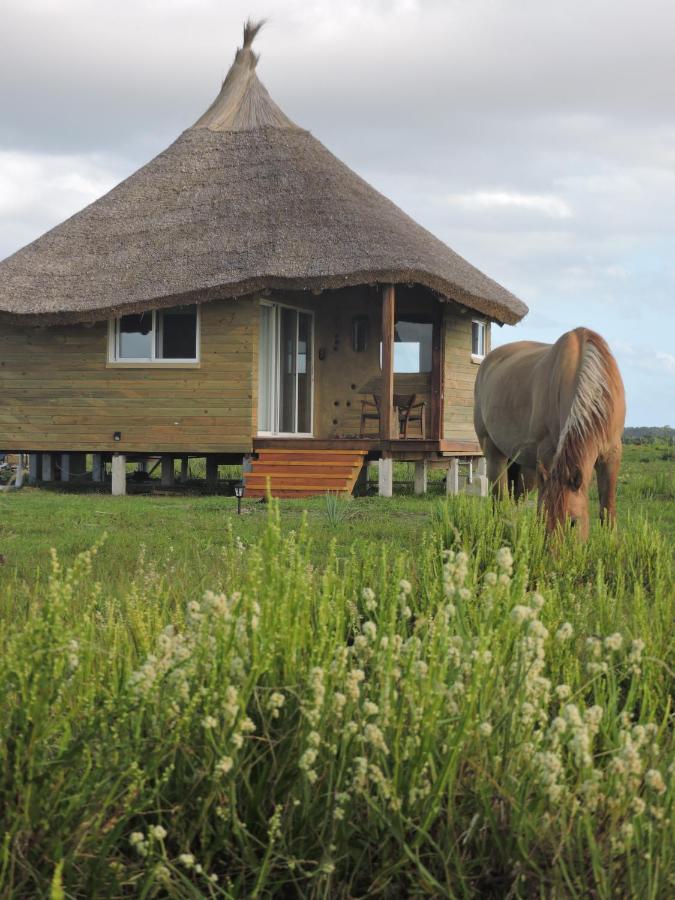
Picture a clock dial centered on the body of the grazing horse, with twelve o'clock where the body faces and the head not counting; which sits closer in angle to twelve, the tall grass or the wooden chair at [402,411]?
the tall grass

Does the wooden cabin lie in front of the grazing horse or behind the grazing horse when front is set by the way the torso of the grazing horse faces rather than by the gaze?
behind

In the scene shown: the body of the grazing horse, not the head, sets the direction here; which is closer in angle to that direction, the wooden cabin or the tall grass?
the tall grass

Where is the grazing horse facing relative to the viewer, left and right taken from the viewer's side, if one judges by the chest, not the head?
facing the viewer and to the right of the viewer

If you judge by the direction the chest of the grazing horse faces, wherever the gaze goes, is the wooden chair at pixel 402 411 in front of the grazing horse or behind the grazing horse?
behind

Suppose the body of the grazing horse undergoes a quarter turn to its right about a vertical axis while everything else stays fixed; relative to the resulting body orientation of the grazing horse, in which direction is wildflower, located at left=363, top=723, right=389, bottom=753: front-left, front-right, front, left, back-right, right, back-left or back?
front-left
